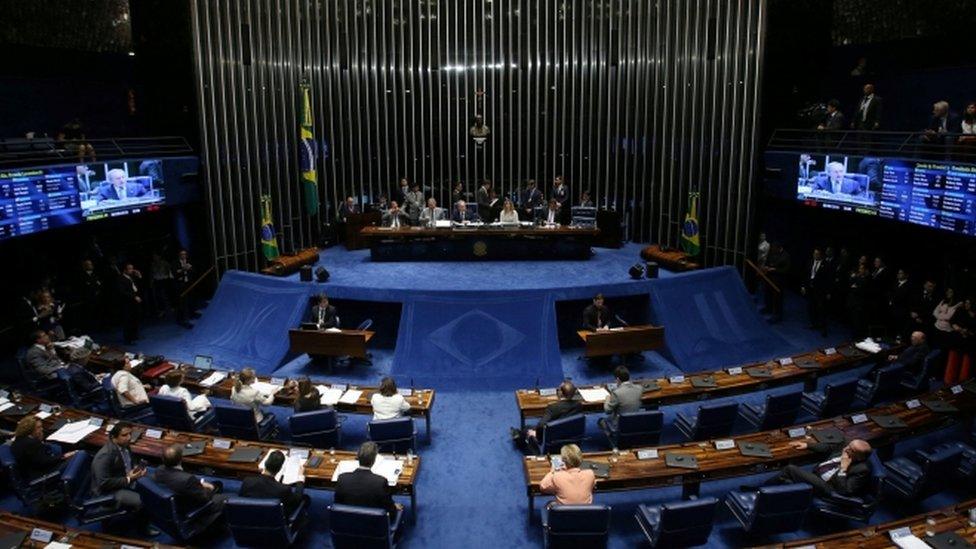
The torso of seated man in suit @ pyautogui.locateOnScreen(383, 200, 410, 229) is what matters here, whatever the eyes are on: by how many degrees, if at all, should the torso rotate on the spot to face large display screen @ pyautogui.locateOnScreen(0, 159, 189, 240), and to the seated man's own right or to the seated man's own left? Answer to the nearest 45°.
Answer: approximately 45° to the seated man's own right

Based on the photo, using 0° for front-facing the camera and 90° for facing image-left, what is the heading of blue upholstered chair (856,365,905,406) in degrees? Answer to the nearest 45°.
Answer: approximately 135°

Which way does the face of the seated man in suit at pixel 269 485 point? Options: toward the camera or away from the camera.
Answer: away from the camera

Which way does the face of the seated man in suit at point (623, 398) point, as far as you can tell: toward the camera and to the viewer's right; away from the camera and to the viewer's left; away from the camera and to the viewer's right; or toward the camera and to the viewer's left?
away from the camera and to the viewer's left

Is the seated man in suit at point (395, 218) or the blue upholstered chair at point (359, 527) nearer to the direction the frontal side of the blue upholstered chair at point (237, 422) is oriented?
the seated man in suit

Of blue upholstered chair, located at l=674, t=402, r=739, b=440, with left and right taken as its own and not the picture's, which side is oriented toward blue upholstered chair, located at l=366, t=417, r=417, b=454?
left

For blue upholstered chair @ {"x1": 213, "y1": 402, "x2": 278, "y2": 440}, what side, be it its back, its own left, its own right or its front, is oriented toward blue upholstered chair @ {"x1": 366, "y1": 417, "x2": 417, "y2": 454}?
right

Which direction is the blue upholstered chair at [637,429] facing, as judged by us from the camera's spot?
facing away from the viewer and to the left of the viewer

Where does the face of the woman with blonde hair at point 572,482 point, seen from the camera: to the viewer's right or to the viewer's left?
to the viewer's left

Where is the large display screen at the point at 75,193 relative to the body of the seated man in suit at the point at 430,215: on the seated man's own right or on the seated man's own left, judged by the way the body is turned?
on the seated man's own right

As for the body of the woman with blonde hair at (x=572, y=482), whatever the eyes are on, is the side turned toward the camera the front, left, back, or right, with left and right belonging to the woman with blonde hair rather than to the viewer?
back

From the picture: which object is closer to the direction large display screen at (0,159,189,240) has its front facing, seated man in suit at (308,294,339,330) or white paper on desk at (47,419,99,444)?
the seated man in suit

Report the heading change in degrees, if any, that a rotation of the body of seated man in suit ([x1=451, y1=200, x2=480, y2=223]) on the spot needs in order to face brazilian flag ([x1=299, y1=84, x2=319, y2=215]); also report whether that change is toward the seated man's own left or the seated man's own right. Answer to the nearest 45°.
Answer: approximately 90° to the seated man's own right

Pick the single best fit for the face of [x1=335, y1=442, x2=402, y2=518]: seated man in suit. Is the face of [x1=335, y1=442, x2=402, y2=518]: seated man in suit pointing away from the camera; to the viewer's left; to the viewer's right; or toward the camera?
away from the camera

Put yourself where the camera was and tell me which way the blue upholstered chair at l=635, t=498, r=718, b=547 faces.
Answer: facing away from the viewer and to the left of the viewer
